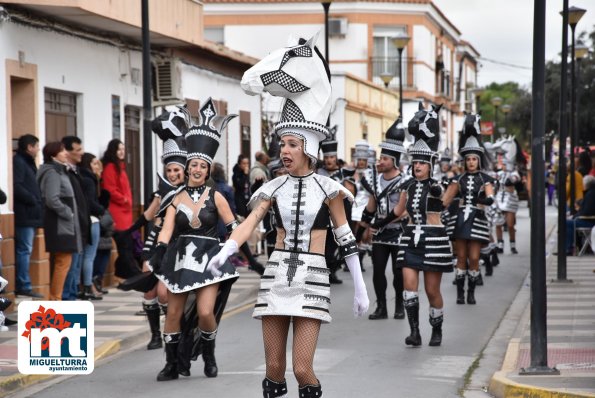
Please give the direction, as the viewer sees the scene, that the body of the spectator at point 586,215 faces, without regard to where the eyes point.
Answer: to the viewer's left

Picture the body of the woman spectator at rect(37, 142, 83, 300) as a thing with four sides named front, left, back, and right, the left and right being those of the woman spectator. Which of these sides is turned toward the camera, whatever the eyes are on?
right

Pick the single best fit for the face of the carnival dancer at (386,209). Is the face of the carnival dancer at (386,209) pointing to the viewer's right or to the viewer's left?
to the viewer's left

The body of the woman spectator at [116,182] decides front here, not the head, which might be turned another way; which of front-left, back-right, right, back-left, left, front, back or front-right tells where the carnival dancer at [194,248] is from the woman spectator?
front-right

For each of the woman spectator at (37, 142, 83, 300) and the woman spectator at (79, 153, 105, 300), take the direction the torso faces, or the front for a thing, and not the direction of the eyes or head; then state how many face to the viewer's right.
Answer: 2

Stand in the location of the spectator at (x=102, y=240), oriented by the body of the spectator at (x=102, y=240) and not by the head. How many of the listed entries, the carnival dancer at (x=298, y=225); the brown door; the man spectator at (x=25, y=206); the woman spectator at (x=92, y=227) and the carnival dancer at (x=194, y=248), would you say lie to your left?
1

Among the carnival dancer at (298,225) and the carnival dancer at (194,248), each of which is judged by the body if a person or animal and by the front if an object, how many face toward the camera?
2

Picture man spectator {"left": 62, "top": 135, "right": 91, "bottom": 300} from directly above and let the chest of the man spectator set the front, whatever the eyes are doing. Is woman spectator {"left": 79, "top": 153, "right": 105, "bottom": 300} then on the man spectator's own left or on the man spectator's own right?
on the man spectator's own left

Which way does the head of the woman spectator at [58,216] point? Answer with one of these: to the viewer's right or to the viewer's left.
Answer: to the viewer's right

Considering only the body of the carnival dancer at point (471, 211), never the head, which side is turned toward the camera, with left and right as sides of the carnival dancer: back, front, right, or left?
front

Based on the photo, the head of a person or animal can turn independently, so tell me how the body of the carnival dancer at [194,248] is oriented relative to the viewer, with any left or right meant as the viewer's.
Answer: facing the viewer

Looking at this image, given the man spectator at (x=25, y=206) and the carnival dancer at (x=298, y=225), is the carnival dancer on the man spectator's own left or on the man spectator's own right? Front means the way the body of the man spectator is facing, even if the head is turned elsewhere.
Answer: on the man spectator's own right

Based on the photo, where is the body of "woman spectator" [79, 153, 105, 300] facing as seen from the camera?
to the viewer's right
